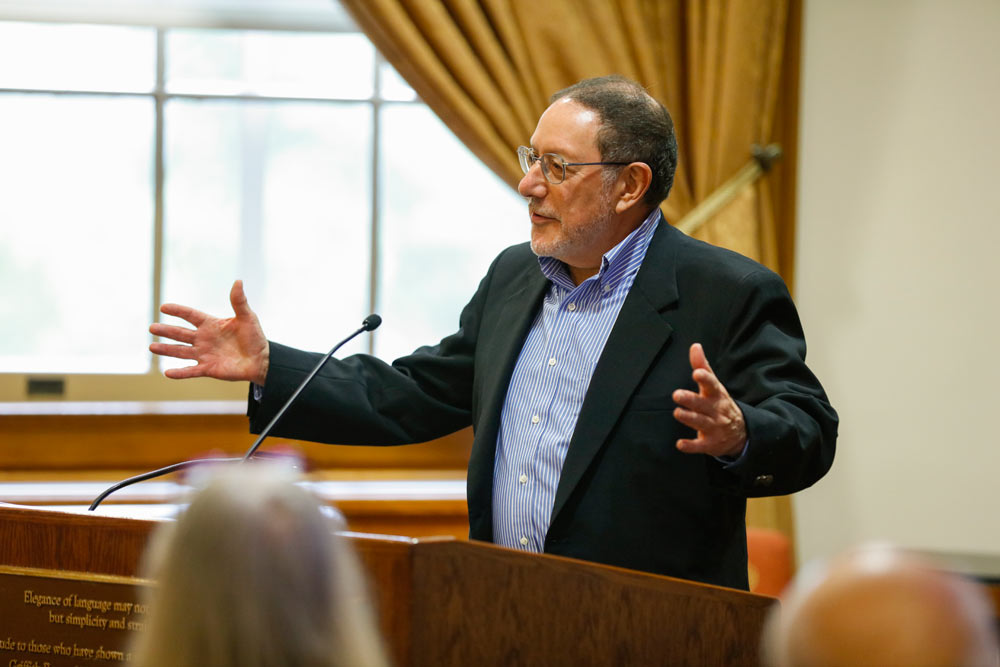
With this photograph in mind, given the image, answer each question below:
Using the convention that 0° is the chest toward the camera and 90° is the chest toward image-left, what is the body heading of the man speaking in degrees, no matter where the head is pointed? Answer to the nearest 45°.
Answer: approximately 45°

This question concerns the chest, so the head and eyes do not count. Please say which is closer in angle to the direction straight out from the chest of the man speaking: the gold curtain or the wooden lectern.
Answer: the wooden lectern

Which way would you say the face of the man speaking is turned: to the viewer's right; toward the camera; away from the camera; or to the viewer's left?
to the viewer's left

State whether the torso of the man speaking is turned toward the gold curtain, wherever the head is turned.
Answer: no

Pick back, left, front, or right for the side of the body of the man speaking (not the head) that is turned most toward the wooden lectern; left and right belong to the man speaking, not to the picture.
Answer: front
